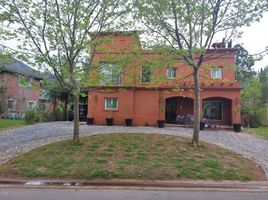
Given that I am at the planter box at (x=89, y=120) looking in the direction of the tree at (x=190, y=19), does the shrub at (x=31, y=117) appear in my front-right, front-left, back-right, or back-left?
back-right

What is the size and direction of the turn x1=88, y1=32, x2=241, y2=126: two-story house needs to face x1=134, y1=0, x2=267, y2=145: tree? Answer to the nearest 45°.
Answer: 0° — it already faces it

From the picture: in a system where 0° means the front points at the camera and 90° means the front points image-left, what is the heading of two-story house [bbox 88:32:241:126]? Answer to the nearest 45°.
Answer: approximately 0°

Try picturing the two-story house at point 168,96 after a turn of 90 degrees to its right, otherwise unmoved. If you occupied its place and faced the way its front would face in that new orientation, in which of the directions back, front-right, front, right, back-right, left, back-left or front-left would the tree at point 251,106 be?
back-right

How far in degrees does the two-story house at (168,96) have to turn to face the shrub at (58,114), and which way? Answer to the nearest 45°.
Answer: approximately 90° to its right

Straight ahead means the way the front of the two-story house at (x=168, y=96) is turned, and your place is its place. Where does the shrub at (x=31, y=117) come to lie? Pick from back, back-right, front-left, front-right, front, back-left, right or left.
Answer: right

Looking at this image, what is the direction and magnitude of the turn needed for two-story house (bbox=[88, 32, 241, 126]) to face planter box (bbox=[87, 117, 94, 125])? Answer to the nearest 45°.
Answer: approximately 90° to its right
